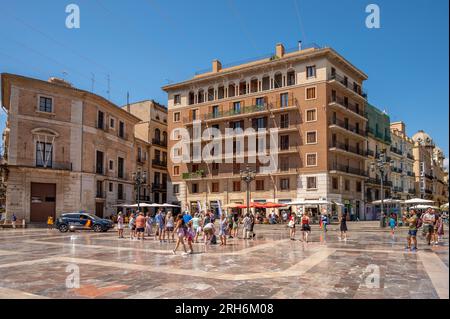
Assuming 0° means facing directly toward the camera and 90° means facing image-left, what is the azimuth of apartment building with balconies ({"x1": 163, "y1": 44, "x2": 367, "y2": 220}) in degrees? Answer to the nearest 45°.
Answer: approximately 45°

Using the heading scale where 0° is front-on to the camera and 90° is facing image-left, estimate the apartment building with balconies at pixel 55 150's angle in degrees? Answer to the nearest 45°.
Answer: approximately 315°

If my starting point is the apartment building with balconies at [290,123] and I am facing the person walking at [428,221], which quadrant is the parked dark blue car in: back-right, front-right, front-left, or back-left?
front-right

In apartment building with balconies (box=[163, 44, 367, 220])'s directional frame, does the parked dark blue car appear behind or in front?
in front

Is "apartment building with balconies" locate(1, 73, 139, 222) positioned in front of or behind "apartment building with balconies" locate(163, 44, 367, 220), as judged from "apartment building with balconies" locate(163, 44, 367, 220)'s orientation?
in front
